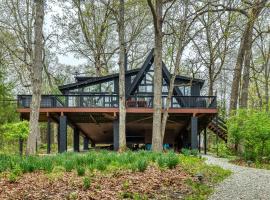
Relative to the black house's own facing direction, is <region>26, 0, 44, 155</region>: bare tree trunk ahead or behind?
ahead

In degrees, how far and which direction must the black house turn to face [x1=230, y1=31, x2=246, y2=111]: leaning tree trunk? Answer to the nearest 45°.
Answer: approximately 45° to its left

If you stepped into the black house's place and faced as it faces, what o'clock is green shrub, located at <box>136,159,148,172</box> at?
The green shrub is roughly at 12 o'clock from the black house.

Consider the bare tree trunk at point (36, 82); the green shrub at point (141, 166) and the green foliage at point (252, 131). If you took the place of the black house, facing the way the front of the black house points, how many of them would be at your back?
0

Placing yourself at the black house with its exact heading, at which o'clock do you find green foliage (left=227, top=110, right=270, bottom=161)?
The green foliage is roughly at 11 o'clock from the black house.

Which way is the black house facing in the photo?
toward the camera

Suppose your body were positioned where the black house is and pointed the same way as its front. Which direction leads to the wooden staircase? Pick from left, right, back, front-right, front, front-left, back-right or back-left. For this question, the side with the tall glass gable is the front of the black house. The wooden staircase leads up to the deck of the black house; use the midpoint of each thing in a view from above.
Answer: left
